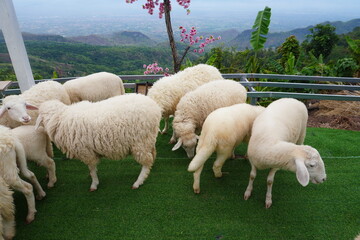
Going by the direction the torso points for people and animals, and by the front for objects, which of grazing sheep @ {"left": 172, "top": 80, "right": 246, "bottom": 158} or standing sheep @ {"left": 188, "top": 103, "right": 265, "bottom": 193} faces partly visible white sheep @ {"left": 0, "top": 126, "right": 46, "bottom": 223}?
grazing sheep @ {"left": 172, "top": 80, "right": 246, "bottom": 158}

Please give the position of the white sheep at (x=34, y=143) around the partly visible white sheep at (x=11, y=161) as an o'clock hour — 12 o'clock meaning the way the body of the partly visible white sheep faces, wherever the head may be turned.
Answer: The white sheep is roughly at 4 o'clock from the partly visible white sheep.

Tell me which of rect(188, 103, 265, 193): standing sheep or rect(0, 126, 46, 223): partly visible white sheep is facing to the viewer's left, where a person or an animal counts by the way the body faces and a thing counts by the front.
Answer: the partly visible white sheep

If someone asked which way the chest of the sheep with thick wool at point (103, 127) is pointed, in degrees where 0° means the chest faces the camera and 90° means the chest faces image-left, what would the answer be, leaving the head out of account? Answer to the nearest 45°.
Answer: approximately 90°

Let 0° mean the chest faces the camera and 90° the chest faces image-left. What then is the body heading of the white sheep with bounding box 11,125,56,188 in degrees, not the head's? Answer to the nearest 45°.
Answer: approximately 90°

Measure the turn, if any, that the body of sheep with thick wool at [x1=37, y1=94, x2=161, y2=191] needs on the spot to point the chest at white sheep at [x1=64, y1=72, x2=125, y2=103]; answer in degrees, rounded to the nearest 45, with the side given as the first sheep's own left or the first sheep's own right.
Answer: approximately 90° to the first sheep's own right

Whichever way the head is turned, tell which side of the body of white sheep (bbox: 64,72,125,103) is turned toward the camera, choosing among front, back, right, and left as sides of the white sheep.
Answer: left

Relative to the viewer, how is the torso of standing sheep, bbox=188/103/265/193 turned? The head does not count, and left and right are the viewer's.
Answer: facing away from the viewer and to the right of the viewer

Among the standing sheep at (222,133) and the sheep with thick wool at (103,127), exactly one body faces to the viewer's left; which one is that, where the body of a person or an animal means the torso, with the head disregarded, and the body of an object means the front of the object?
the sheep with thick wool
